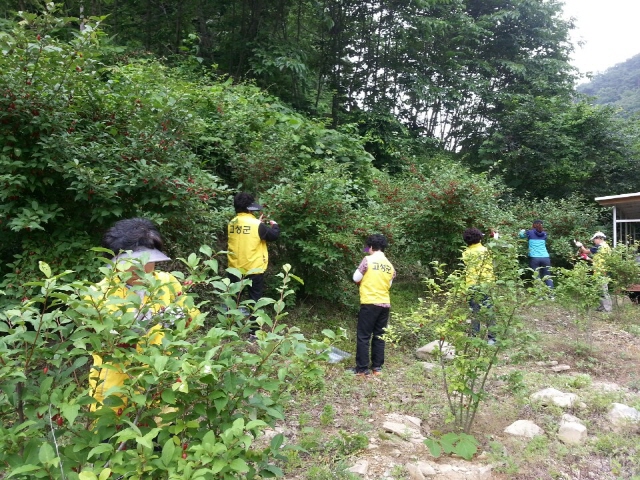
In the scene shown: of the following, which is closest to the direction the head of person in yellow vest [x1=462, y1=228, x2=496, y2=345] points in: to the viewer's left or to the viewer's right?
to the viewer's right

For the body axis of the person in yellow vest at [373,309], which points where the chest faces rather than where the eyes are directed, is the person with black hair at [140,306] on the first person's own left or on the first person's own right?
on the first person's own left

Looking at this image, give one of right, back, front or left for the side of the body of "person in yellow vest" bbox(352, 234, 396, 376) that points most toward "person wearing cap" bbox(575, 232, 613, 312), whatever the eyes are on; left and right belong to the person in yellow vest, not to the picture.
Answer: right

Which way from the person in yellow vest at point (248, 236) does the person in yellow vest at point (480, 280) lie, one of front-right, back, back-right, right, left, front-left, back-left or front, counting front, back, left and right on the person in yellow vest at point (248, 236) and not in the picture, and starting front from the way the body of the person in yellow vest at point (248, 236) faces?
right

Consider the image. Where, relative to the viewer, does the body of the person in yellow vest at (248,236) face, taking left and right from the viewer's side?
facing away from the viewer and to the right of the viewer

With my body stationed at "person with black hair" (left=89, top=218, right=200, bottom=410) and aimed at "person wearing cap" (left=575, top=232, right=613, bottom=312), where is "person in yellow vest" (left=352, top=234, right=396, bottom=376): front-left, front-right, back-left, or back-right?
front-left

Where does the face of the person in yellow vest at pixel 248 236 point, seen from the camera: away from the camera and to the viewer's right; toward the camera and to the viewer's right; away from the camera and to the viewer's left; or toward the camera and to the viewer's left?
away from the camera and to the viewer's right

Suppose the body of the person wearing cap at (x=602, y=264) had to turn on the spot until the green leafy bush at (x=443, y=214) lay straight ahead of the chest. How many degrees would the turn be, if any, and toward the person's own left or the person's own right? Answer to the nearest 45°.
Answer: approximately 45° to the person's own left

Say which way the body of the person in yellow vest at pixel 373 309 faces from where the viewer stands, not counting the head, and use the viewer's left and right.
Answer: facing away from the viewer and to the left of the viewer

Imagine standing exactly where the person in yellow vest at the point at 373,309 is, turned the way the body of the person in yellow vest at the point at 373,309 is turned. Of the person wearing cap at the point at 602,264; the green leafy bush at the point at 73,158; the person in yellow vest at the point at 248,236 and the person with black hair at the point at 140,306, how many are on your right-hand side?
1

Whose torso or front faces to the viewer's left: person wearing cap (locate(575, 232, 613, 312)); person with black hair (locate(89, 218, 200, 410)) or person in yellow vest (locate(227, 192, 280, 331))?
the person wearing cap

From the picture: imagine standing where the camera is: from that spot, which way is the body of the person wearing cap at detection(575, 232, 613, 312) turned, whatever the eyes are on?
to the viewer's left
